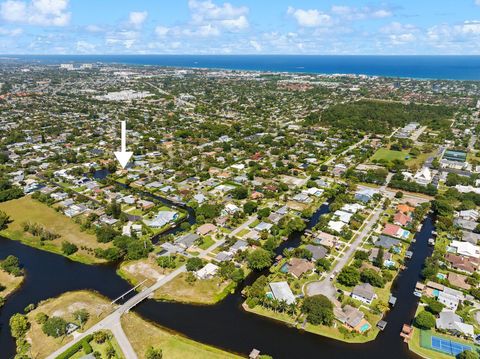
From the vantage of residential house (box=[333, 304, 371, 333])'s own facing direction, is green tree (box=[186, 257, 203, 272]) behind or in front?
in front

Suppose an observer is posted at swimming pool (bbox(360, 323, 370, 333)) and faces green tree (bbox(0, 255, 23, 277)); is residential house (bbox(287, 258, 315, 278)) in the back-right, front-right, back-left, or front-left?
front-right

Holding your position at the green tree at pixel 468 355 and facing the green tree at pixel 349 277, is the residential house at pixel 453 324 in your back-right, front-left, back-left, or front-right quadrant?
front-right

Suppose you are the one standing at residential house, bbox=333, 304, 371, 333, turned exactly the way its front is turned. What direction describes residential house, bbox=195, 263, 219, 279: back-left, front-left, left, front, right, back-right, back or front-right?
front-left

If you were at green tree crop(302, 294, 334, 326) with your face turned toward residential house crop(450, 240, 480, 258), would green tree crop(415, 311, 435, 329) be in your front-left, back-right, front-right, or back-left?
front-right

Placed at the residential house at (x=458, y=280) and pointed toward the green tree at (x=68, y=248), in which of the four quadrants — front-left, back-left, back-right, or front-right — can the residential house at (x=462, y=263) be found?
back-right

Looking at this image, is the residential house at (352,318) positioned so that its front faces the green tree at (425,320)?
no

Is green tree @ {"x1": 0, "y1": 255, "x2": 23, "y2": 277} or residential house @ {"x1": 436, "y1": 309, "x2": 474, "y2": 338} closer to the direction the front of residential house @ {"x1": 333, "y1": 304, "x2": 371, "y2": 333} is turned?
the green tree

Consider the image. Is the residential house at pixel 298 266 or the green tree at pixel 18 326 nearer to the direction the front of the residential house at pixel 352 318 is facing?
the residential house

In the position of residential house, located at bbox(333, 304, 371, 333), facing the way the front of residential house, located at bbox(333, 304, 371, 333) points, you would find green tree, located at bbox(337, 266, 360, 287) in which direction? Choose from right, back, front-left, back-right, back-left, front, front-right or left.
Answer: front-right

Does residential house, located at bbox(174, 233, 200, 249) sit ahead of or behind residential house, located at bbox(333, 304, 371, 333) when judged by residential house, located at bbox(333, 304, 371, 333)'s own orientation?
ahead

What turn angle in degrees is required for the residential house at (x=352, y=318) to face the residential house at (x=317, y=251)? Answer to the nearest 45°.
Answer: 0° — it already faces it

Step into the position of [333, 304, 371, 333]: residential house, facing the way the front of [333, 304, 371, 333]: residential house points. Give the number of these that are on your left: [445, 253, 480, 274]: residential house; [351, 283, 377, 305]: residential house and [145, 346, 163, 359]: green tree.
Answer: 1

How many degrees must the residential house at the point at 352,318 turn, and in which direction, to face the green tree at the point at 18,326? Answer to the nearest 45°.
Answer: approximately 90° to its left

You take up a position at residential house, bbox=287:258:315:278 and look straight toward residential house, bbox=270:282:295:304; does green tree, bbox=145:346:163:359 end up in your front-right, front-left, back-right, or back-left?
front-right

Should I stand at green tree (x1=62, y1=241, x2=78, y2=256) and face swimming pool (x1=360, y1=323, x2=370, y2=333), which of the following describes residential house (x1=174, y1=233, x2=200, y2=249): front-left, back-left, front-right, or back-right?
front-left

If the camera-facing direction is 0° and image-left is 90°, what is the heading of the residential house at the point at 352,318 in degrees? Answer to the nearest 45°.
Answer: approximately 135°

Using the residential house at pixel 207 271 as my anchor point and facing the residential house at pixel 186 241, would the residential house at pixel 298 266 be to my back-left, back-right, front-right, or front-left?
back-right

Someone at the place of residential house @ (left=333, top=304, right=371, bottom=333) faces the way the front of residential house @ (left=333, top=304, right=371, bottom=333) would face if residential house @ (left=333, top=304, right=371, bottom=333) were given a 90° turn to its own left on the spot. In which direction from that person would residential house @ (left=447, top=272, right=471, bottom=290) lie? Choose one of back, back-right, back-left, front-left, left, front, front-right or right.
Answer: back
